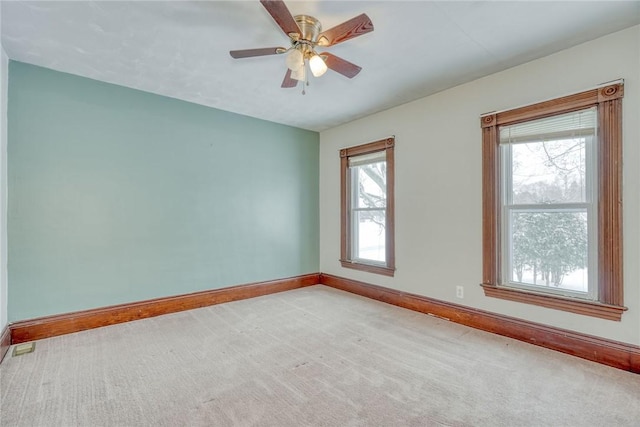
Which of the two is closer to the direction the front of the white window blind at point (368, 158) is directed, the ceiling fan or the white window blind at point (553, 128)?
the ceiling fan

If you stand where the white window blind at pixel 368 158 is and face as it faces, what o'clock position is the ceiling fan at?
The ceiling fan is roughly at 11 o'clock from the white window blind.

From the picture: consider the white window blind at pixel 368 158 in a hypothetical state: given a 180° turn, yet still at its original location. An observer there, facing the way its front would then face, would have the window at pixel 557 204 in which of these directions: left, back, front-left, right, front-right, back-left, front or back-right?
right

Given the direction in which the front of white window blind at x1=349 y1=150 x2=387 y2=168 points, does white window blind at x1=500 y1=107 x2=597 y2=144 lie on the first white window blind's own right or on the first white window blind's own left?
on the first white window blind's own left
